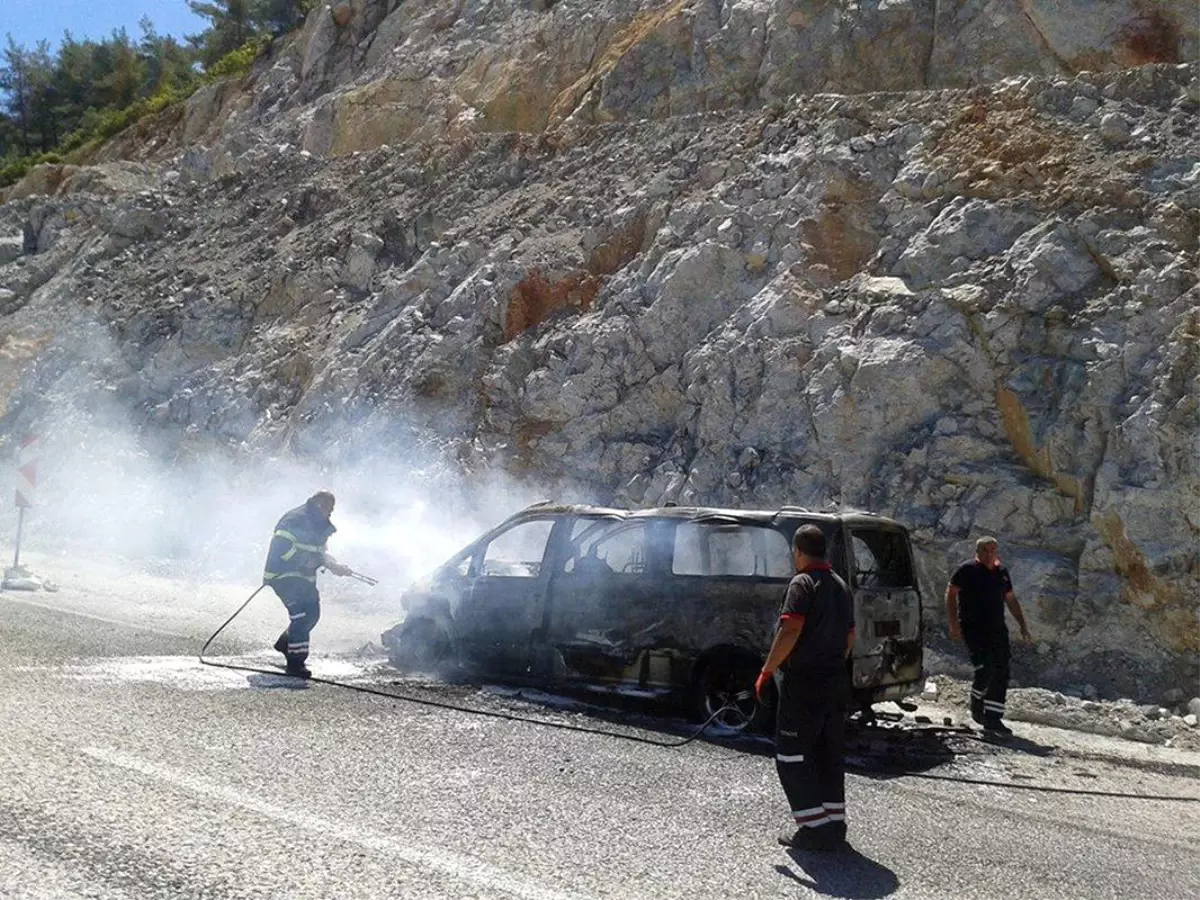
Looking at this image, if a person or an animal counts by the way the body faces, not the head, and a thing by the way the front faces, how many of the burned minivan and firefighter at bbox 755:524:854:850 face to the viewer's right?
0

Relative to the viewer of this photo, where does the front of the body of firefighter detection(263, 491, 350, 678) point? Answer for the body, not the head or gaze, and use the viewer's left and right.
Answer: facing to the right of the viewer

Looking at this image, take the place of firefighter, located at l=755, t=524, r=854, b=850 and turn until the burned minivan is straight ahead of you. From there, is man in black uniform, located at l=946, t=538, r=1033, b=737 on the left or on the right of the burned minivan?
right

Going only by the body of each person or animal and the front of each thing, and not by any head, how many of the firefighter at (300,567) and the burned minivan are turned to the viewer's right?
1

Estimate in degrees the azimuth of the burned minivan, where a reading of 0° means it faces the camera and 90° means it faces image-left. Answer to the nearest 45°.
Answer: approximately 135°

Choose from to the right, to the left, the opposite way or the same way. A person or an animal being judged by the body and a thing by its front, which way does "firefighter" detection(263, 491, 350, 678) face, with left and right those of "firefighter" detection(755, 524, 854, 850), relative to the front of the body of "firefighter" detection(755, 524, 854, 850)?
to the right

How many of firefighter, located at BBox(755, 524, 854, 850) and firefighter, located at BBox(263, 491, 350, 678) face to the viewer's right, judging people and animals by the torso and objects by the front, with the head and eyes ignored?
1

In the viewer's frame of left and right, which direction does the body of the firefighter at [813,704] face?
facing away from the viewer and to the left of the viewer

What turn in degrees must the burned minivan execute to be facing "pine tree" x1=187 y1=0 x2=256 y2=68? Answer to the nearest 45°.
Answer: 0° — it already faces it

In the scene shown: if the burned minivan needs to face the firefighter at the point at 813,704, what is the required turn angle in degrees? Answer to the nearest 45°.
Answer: approximately 135° to its left

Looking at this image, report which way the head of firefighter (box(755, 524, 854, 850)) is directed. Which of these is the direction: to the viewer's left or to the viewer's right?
to the viewer's left

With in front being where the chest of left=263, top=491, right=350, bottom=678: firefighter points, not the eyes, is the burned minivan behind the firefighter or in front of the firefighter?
in front

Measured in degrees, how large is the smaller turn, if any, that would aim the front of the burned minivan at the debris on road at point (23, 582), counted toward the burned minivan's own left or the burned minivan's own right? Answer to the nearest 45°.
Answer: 0° — it already faces it

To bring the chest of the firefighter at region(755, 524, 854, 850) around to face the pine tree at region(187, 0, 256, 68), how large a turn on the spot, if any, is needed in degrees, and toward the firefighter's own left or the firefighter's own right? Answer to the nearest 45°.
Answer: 0° — they already face it

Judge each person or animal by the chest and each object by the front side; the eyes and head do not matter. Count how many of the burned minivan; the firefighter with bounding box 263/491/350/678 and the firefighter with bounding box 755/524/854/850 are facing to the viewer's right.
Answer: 1

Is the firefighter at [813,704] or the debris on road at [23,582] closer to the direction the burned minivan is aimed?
the debris on road

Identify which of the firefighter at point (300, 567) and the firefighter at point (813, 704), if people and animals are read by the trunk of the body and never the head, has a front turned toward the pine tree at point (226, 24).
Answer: the firefighter at point (813, 704)

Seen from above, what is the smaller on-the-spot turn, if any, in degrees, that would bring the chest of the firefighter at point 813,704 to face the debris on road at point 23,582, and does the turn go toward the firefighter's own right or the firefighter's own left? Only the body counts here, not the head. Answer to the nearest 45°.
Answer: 0° — they already face it
